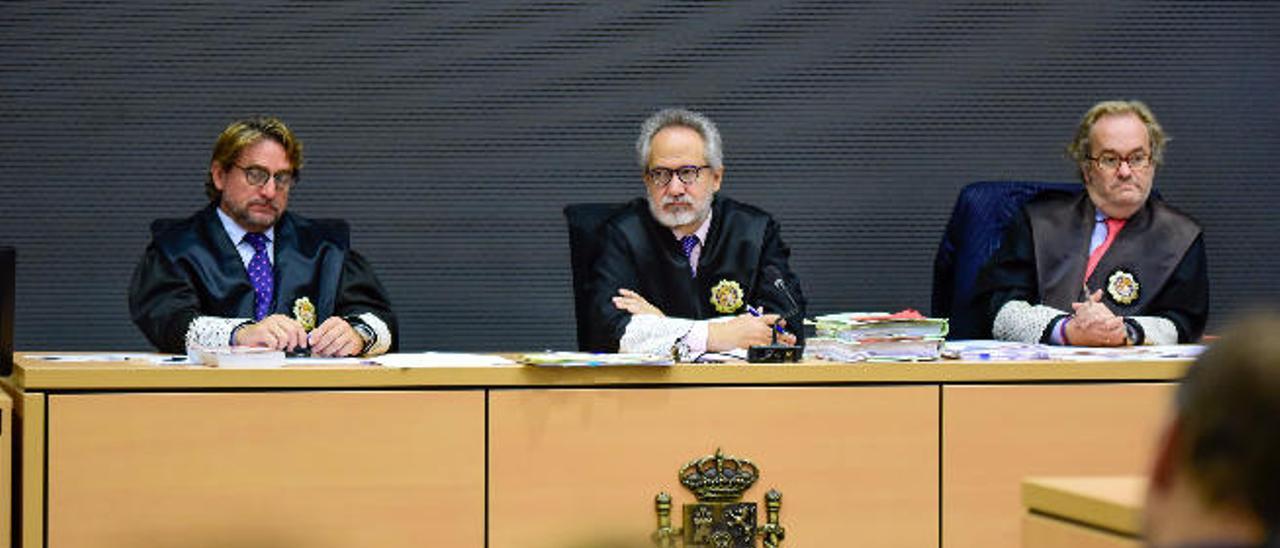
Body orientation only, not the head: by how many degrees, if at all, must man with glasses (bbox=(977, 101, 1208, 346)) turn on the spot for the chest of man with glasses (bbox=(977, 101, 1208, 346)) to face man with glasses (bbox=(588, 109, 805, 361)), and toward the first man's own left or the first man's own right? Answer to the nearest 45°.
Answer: approximately 45° to the first man's own right

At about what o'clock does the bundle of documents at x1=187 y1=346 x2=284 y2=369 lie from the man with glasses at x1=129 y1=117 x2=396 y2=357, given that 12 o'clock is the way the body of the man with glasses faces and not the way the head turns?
The bundle of documents is roughly at 12 o'clock from the man with glasses.

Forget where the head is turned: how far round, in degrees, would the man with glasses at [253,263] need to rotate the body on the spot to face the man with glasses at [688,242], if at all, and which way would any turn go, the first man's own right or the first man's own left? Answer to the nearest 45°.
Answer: approximately 90° to the first man's own left

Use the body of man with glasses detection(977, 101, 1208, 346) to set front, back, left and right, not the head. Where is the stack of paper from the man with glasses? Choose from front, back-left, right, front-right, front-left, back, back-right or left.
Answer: front-right

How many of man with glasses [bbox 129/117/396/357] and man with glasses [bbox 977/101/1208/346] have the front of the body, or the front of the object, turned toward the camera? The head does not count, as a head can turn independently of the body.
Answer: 2

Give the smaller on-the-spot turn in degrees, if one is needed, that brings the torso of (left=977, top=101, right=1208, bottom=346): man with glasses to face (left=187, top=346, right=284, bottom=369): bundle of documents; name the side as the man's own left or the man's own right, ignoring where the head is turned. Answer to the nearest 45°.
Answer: approximately 45° to the man's own right

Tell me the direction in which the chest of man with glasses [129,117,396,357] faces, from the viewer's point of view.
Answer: toward the camera

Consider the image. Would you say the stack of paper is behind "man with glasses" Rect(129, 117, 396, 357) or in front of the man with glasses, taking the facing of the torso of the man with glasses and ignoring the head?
in front

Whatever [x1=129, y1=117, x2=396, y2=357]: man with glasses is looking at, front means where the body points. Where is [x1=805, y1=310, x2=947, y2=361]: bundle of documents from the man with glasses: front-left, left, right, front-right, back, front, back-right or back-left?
front-left
